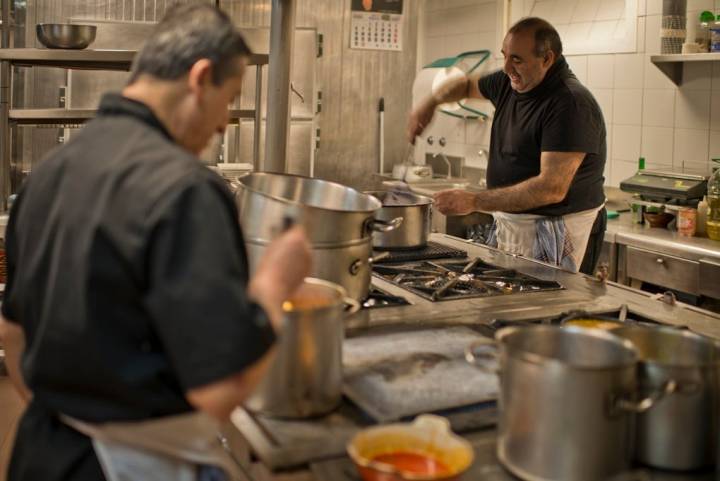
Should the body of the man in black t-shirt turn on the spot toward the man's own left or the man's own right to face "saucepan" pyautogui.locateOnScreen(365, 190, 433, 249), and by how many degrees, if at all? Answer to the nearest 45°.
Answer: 0° — they already face it

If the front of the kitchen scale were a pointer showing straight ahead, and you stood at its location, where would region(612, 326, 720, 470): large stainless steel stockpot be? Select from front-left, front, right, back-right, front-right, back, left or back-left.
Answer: front-left

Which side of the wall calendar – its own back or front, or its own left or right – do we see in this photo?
front

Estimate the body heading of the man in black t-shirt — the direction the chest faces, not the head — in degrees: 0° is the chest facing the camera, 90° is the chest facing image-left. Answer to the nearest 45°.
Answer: approximately 45°

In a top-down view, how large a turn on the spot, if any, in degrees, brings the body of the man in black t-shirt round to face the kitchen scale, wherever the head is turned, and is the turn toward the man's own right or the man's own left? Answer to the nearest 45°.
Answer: approximately 180°

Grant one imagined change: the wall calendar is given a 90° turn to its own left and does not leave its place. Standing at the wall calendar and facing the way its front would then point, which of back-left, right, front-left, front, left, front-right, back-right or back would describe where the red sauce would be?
right

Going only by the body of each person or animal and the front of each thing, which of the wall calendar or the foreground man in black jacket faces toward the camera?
the wall calendar

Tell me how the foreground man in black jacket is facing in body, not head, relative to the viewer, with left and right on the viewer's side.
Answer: facing away from the viewer and to the right of the viewer

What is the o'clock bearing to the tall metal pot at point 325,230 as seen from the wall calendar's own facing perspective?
The tall metal pot is roughly at 12 o'clock from the wall calendar.

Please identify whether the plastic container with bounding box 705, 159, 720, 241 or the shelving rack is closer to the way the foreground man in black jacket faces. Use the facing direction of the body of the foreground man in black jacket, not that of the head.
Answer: the plastic container

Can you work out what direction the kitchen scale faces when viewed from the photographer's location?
facing the viewer and to the left of the viewer

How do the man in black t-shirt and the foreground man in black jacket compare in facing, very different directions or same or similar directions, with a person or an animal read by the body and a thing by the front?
very different directions

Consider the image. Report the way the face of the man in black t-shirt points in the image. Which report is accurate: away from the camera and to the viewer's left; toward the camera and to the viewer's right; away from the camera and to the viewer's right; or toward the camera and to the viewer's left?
toward the camera and to the viewer's left

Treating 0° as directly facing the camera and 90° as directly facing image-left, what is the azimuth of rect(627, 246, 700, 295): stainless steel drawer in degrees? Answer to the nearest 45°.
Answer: approximately 45°

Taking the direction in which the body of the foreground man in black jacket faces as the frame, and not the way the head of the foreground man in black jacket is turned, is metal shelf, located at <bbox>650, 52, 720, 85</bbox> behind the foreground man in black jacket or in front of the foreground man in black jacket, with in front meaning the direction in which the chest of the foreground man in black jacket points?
in front

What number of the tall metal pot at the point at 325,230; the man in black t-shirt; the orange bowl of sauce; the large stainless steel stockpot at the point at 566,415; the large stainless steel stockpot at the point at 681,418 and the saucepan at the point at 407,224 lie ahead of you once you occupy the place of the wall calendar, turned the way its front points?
6

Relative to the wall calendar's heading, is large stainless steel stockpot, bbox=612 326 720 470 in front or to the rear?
in front

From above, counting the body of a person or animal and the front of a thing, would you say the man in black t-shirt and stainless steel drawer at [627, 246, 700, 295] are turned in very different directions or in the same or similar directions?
same or similar directions

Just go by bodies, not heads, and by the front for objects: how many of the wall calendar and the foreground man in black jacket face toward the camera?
1
